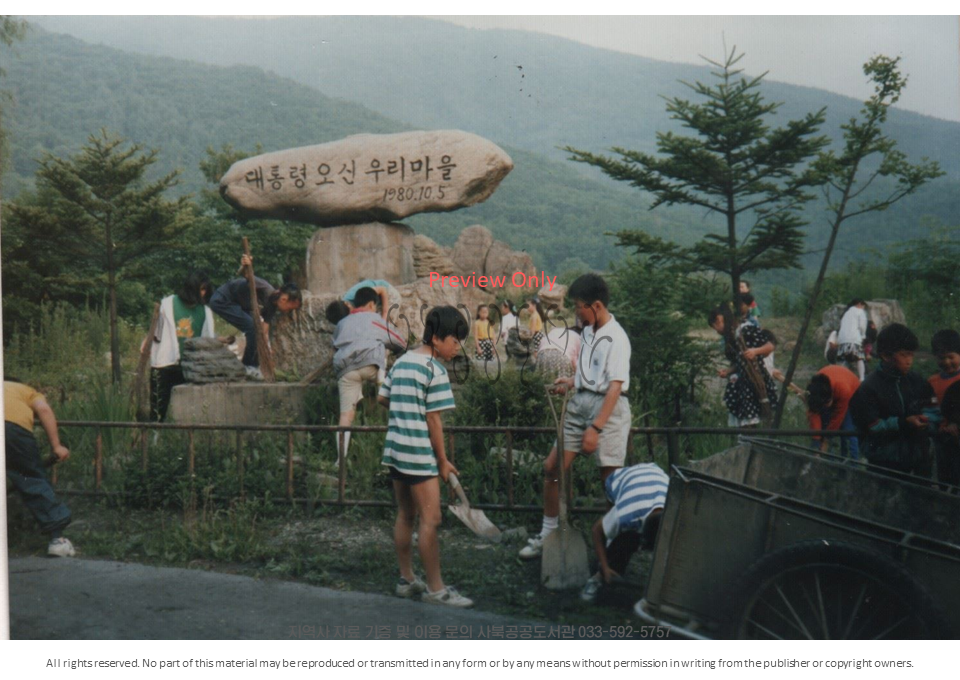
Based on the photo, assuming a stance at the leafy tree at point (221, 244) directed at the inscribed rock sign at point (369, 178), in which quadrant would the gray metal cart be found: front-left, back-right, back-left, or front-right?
front-right

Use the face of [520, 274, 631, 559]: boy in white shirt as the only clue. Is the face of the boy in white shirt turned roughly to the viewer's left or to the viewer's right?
to the viewer's left

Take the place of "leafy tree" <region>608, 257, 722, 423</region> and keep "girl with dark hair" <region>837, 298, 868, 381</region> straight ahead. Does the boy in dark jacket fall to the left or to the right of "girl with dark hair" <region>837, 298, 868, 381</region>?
right

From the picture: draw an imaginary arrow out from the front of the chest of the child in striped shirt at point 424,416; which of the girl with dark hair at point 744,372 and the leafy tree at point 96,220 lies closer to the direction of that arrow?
the girl with dark hair

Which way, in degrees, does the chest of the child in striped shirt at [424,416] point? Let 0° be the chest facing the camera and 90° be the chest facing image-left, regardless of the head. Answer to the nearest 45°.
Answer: approximately 270°

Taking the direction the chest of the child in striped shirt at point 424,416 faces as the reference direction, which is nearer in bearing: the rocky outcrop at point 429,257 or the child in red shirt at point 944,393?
the child in red shirt

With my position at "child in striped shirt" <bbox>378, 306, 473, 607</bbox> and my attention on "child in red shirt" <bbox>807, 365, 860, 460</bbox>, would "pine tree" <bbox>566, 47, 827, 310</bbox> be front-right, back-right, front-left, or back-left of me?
front-left

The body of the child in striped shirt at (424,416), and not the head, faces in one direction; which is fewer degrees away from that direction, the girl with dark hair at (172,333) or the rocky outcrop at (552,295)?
the rocky outcrop
